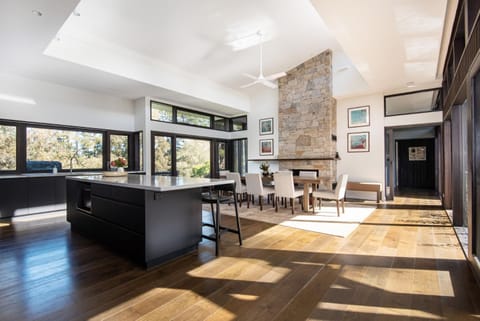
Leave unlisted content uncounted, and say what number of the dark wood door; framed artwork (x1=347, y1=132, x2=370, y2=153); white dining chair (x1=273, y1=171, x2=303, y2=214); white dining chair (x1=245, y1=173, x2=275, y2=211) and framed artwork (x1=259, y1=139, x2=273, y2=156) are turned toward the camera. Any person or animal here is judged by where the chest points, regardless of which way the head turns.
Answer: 3

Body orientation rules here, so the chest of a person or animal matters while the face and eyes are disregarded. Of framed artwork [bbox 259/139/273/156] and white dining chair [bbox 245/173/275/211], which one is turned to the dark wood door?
the white dining chair

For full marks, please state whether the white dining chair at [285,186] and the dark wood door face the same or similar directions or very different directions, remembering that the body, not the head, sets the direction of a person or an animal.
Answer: very different directions

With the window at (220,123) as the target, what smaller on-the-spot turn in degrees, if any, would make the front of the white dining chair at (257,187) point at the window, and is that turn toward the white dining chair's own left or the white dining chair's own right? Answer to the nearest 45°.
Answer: approximately 45° to the white dining chair's own left

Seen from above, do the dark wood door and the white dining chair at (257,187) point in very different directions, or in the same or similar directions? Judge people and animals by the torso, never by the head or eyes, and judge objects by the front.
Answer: very different directions

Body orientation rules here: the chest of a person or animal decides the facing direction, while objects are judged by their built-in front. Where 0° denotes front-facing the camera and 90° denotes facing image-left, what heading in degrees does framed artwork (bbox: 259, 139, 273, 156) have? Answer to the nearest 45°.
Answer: approximately 0°

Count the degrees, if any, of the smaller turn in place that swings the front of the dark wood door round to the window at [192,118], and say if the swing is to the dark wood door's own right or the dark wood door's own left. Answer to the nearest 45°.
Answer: approximately 45° to the dark wood door's own right

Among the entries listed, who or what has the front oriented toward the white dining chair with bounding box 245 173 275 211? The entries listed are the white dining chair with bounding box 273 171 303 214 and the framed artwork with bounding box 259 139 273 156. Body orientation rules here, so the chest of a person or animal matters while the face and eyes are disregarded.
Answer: the framed artwork

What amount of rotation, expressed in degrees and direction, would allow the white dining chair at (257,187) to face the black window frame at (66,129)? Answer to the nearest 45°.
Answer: approximately 135° to its left

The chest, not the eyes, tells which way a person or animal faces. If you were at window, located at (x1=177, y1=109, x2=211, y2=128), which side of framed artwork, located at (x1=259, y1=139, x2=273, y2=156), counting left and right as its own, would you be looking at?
right

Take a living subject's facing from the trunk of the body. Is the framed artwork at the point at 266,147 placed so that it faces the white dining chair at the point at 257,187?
yes

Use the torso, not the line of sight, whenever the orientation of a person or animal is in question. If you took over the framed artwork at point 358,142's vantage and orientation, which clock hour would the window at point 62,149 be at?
The window is roughly at 2 o'clock from the framed artwork.

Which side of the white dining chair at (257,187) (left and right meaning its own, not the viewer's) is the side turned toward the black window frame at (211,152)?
left
